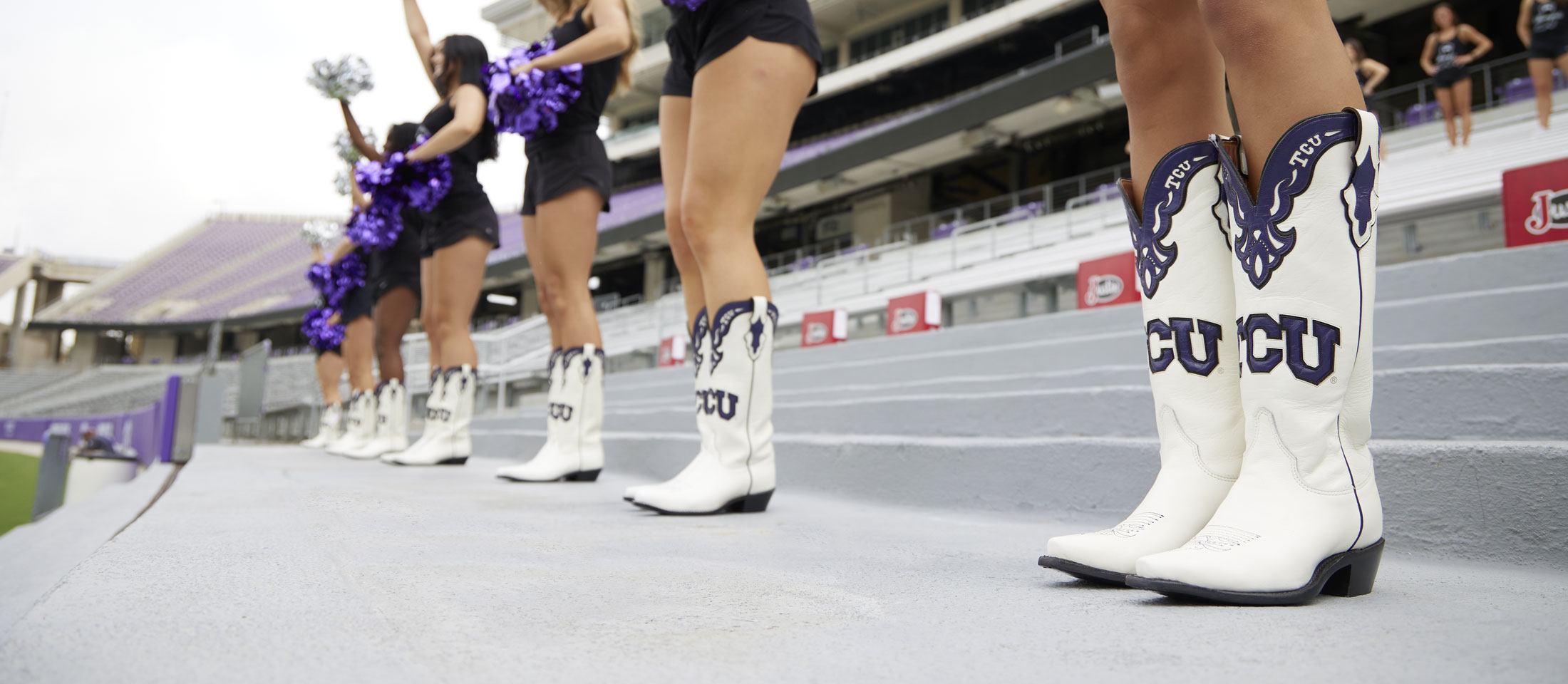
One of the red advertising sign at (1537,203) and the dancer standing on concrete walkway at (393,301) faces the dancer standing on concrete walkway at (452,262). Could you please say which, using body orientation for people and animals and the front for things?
the red advertising sign

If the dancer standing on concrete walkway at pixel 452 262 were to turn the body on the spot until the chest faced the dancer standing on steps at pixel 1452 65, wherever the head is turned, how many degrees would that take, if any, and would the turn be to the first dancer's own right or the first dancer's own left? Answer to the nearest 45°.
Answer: approximately 180°

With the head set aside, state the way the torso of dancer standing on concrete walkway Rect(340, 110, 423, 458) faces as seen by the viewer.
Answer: to the viewer's left

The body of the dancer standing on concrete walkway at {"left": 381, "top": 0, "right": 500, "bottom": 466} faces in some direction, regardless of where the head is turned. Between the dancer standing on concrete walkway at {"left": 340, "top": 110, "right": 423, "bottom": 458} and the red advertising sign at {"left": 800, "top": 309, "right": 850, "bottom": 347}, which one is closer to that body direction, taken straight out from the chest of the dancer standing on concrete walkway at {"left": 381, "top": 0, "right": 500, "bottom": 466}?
the dancer standing on concrete walkway at {"left": 340, "top": 110, "right": 423, "bottom": 458}

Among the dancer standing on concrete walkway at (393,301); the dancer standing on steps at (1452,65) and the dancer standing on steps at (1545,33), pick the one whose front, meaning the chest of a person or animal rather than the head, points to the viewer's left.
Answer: the dancer standing on concrete walkway at (393,301)

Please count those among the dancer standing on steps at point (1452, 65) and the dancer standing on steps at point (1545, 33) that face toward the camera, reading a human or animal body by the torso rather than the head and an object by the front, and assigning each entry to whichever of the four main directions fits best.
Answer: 2

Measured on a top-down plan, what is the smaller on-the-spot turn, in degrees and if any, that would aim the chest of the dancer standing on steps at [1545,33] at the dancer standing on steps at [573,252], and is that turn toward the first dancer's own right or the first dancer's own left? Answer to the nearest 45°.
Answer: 0° — they already face them

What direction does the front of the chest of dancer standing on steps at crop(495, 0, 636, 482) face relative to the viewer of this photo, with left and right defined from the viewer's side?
facing to the left of the viewer

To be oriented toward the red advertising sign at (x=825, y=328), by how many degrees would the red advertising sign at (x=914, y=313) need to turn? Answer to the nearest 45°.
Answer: approximately 90° to its right

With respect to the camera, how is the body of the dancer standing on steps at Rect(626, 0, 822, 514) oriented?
to the viewer's left

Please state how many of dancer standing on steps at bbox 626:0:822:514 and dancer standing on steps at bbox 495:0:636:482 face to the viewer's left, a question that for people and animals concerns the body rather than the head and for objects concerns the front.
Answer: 2

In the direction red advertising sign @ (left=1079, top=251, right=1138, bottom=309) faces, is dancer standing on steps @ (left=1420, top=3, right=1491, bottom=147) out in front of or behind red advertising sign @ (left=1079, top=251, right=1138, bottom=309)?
behind

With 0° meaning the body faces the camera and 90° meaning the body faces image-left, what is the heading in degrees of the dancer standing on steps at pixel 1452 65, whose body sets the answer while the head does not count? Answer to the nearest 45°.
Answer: approximately 0°

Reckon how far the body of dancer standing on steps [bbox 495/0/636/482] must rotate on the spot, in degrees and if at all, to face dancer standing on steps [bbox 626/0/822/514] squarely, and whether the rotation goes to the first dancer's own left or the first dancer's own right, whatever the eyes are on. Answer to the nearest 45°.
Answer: approximately 90° to the first dancer's own left

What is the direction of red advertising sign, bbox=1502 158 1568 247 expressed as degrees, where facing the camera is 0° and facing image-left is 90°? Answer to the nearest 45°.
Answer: approximately 45°
